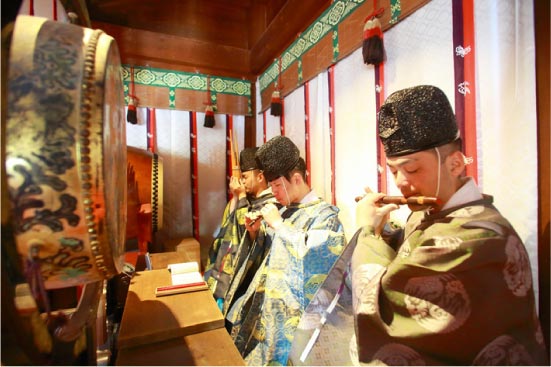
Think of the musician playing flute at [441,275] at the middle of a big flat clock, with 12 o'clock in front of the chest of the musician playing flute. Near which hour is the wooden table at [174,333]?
The wooden table is roughly at 1 o'clock from the musician playing flute.

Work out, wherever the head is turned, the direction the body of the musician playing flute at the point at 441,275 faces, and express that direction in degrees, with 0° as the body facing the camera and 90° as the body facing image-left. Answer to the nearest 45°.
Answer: approximately 45°

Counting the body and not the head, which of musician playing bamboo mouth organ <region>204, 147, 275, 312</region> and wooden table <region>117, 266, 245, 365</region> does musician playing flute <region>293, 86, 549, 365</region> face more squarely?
the wooden table

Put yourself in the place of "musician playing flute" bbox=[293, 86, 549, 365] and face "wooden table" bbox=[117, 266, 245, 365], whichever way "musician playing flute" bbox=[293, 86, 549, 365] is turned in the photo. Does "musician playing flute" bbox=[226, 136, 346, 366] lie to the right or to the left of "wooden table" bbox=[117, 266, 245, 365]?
right

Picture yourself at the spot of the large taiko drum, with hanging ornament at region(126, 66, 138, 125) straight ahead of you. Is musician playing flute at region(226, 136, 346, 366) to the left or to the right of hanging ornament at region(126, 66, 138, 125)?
right

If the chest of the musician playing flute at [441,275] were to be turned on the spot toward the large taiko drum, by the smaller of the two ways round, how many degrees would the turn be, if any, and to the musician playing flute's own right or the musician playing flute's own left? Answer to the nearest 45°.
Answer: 0° — they already face it

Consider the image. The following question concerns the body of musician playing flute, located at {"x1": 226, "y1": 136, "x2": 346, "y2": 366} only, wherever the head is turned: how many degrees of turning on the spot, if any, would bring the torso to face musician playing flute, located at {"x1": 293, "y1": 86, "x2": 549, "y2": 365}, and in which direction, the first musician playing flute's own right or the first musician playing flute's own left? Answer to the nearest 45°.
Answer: approximately 135° to the first musician playing flute's own left

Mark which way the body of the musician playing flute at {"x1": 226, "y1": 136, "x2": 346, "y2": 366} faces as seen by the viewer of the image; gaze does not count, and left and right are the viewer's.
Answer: facing to the left of the viewer
